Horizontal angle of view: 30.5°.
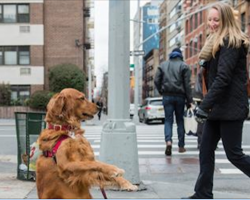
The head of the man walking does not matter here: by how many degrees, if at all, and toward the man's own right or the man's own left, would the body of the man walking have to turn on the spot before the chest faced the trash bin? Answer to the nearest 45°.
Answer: approximately 135° to the man's own left

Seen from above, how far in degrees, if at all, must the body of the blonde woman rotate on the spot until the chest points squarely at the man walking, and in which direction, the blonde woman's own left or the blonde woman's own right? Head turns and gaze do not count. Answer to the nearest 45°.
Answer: approximately 90° to the blonde woman's own right

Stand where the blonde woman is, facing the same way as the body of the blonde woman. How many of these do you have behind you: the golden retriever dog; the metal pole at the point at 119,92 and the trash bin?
0

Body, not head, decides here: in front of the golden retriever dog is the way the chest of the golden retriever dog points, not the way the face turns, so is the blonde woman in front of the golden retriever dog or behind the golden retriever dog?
in front

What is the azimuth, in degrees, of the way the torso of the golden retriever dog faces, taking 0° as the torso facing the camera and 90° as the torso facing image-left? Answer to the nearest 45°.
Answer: approximately 270°

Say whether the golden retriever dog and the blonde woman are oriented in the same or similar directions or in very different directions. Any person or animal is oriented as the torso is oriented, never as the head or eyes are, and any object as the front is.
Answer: very different directions

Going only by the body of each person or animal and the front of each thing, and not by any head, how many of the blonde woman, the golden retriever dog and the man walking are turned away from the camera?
1

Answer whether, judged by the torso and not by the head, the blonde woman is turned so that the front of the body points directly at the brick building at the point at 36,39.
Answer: no

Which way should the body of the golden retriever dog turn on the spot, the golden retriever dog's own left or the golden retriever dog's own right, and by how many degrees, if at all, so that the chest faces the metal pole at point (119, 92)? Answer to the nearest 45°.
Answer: approximately 90° to the golden retriever dog's own left

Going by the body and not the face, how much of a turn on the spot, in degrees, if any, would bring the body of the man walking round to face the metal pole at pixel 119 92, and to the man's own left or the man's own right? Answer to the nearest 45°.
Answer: approximately 180°

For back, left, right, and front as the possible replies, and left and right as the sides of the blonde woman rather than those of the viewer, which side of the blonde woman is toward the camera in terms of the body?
left

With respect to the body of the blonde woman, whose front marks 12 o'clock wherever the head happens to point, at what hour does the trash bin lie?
The trash bin is roughly at 1 o'clock from the blonde woman.

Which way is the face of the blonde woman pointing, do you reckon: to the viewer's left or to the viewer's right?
to the viewer's left

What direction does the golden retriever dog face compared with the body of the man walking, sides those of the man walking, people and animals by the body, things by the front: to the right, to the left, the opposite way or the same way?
to the right

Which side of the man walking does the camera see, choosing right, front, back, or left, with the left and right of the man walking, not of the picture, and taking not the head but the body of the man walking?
back

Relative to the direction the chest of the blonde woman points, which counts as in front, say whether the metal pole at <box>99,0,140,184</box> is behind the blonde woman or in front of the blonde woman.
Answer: in front
